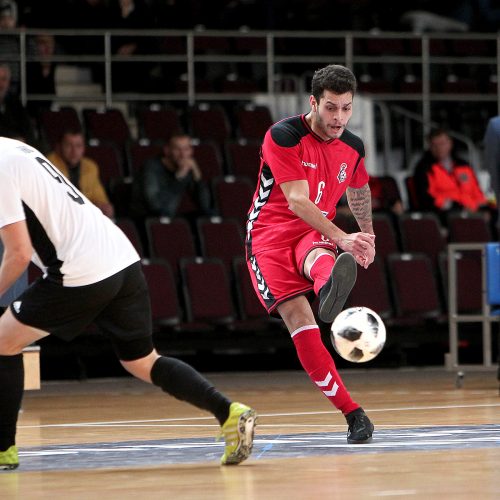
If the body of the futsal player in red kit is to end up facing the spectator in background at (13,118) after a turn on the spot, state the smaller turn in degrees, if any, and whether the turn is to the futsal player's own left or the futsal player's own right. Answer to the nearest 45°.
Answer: approximately 180°

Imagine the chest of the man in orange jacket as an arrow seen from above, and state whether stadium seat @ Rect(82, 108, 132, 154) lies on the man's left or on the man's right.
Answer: on the man's right

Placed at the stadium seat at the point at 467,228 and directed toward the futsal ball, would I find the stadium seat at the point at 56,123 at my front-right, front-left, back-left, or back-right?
front-right

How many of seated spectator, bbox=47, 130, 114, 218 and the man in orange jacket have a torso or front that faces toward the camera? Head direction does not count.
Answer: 2

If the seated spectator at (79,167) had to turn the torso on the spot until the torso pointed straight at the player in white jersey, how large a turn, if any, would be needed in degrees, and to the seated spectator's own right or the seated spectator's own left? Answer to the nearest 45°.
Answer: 0° — they already face them

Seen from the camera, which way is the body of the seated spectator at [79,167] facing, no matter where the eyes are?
toward the camera

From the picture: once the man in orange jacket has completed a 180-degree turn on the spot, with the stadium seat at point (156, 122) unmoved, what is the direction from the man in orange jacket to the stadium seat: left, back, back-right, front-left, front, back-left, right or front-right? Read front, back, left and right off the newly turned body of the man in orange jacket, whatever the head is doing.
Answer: left

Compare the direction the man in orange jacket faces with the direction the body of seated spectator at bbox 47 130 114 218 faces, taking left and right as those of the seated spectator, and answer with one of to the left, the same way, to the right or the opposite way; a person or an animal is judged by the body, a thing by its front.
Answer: the same way

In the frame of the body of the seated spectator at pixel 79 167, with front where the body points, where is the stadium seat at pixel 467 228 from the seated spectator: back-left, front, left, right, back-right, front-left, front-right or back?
left

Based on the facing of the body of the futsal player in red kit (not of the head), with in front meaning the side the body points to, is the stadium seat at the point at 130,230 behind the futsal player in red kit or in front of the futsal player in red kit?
behind

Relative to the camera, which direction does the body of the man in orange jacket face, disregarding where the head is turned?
toward the camera

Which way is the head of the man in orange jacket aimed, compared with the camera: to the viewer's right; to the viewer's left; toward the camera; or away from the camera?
toward the camera

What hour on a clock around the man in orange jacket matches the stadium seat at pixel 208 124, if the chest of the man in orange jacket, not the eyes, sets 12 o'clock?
The stadium seat is roughly at 3 o'clock from the man in orange jacket.

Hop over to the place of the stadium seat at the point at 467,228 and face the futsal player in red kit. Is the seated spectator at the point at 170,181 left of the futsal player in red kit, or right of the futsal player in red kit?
right

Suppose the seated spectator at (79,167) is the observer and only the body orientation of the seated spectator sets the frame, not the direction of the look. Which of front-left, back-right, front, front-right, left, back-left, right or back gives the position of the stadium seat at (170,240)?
left
